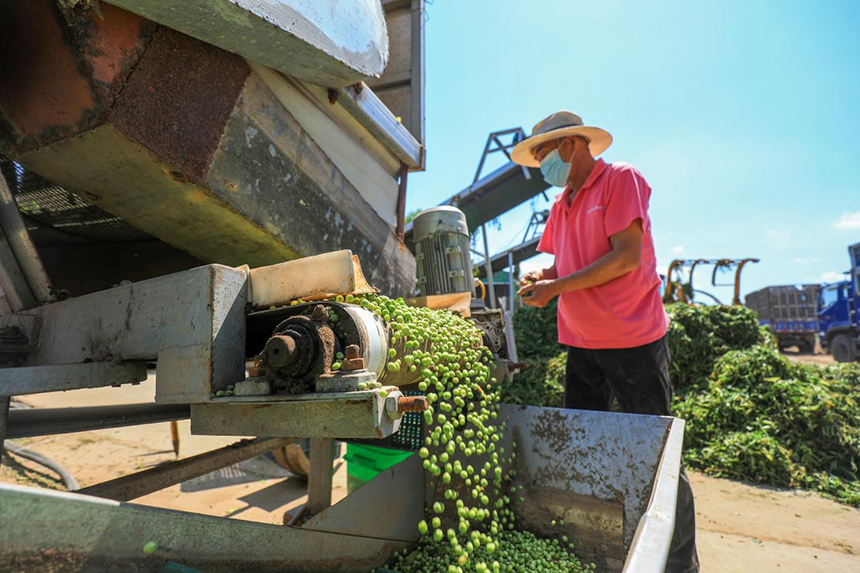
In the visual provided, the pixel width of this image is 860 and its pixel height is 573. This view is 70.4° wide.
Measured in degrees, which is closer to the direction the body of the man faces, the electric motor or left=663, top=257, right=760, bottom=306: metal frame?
the electric motor

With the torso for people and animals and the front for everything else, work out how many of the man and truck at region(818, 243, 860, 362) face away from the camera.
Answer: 0

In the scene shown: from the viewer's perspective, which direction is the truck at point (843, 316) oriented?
to the viewer's left

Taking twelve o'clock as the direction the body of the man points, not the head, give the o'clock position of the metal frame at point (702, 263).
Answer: The metal frame is roughly at 5 o'clock from the man.

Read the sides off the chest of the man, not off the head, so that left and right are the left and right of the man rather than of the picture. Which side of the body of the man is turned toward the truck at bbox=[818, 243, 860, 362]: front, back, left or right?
back

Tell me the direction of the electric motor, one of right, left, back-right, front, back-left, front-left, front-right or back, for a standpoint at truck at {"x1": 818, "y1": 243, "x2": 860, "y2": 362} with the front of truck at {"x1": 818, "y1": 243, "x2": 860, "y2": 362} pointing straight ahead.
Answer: left

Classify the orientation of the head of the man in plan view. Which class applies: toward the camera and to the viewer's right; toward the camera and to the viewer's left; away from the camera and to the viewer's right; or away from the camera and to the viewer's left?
toward the camera and to the viewer's left

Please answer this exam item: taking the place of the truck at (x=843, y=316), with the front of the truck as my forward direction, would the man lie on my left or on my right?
on my left

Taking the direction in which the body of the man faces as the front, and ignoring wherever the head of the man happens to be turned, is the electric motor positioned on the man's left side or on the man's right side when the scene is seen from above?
on the man's right side
